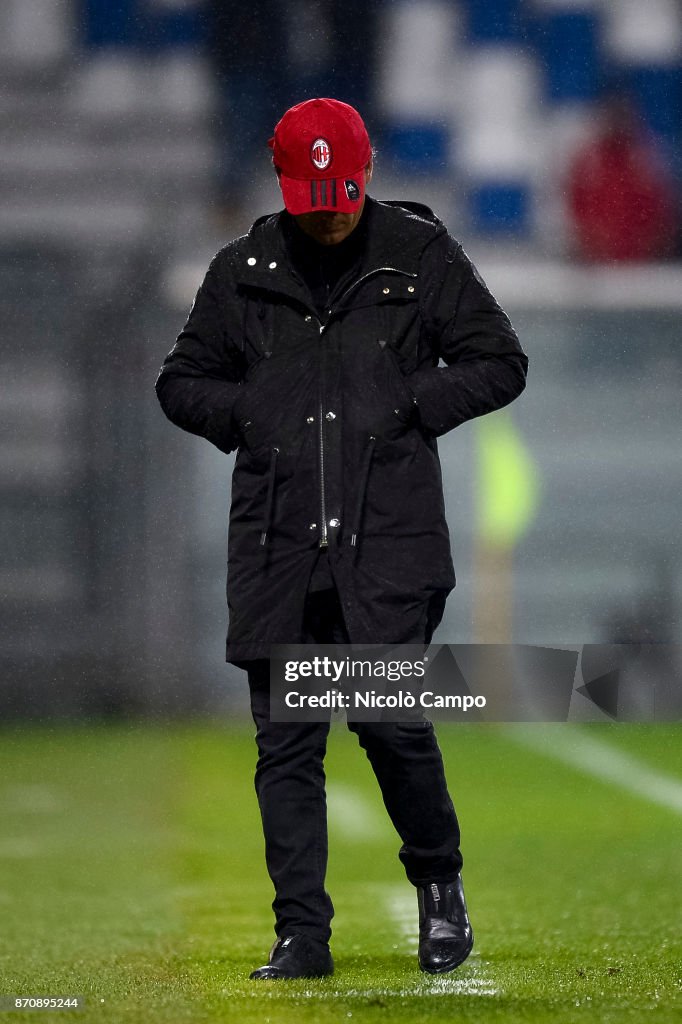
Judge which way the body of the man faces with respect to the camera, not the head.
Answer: toward the camera
